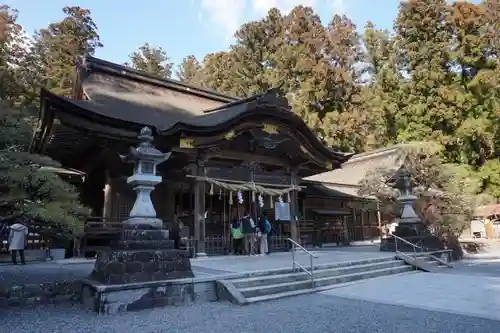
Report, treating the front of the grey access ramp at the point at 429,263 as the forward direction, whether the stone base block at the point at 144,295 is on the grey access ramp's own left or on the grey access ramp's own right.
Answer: on the grey access ramp's own right

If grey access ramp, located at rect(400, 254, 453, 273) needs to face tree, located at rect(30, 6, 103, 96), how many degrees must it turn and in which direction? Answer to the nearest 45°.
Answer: approximately 135° to its right

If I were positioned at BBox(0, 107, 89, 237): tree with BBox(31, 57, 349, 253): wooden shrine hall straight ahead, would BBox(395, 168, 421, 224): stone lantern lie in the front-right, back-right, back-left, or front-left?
front-right

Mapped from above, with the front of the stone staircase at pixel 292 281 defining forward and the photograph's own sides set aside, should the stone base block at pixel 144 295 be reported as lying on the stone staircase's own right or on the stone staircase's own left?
on the stone staircase's own right

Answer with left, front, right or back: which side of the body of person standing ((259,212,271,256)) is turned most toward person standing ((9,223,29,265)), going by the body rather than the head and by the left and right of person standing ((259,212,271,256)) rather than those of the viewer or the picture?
left

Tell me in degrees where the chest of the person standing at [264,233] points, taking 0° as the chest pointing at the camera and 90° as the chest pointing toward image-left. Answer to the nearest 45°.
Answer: approximately 135°

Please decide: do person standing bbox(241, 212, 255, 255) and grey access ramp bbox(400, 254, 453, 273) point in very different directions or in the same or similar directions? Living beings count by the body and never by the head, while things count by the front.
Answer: very different directions

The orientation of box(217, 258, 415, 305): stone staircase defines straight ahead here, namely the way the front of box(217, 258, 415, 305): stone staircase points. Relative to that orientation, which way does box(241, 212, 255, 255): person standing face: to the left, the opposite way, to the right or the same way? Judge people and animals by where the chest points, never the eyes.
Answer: the opposite way

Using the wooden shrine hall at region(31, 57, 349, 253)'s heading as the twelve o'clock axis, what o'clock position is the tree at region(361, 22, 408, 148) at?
The tree is roughly at 9 o'clock from the wooden shrine hall.

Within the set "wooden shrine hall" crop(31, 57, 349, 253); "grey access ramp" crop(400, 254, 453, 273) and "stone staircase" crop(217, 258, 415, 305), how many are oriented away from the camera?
0

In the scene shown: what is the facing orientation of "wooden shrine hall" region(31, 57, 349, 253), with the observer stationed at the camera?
facing the viewer and to the right of the viewer

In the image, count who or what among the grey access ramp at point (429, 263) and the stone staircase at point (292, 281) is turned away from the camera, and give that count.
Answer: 0
